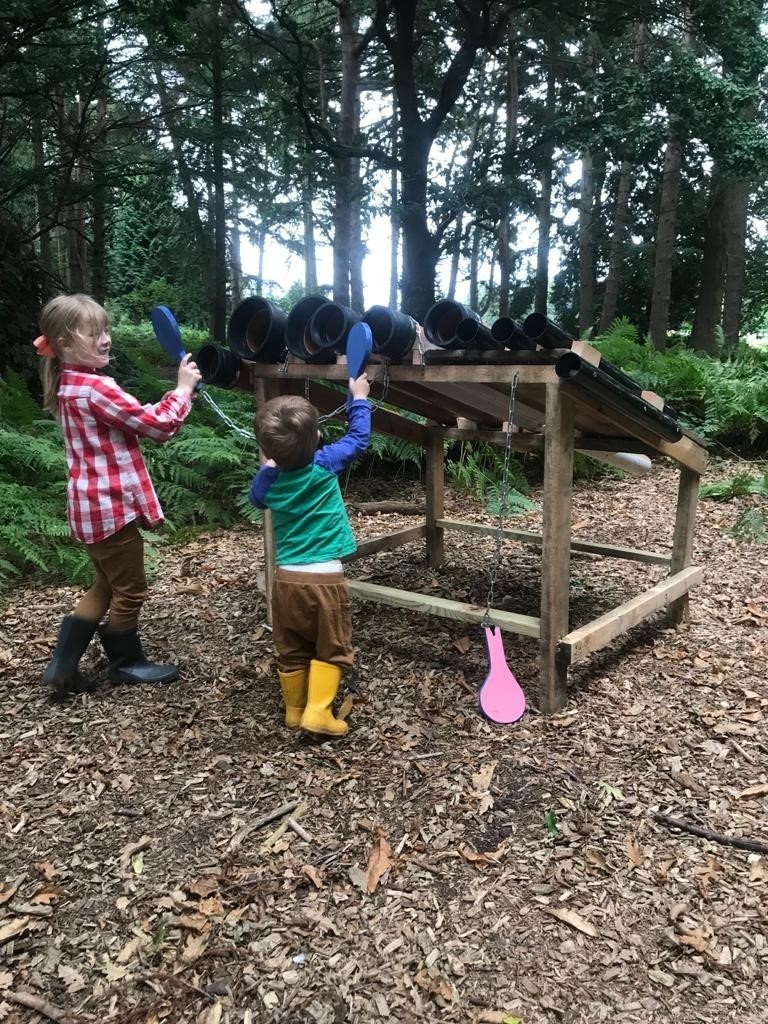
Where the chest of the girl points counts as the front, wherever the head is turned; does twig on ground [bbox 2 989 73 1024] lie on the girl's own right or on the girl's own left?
on the girl's own right

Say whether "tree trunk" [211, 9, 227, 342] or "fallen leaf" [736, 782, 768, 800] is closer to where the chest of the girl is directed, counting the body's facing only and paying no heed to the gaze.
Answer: the fallen leaf

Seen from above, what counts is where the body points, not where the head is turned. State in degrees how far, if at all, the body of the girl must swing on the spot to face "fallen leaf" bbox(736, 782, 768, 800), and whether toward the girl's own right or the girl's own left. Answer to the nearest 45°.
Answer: approximately 45° to the girl's own right

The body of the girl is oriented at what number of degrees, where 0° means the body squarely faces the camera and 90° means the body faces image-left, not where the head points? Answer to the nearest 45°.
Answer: approximately 270°

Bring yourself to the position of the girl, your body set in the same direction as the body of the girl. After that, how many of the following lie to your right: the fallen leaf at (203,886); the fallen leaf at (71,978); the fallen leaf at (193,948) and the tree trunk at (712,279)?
3

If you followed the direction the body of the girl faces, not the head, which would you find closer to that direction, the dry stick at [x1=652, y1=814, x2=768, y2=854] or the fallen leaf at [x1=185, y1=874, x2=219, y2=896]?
the dry stick

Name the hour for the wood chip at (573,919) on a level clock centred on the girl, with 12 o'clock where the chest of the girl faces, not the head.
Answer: The wood chip is roughly at 2 o'clock from the girl.

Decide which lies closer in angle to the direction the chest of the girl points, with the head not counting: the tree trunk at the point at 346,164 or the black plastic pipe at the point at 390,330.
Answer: the black plastic pipe

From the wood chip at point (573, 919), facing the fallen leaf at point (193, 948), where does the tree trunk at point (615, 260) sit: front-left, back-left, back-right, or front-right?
back-right

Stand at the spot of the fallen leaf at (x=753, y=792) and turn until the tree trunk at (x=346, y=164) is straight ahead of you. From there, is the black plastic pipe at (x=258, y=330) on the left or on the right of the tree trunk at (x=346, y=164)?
left

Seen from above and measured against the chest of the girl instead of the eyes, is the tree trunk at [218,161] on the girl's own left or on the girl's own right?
on the girl's own left

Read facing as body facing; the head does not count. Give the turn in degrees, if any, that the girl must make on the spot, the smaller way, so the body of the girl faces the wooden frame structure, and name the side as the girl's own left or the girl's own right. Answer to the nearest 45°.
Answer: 0° — they already face it
